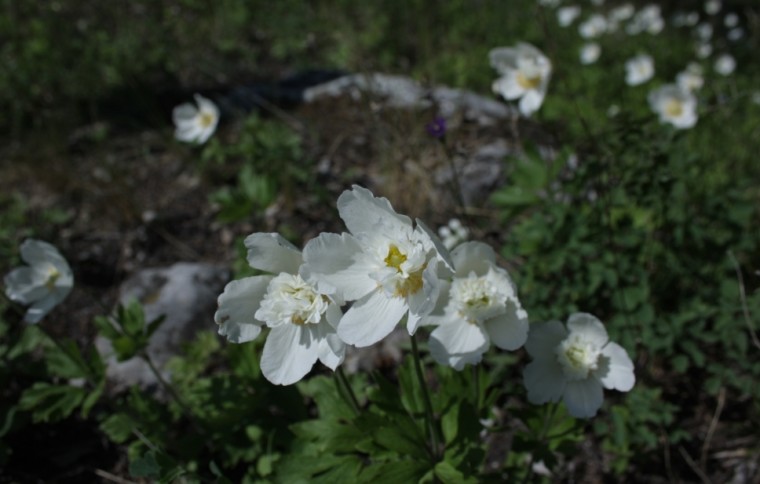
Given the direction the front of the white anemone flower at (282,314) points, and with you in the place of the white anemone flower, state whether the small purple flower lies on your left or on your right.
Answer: on your left

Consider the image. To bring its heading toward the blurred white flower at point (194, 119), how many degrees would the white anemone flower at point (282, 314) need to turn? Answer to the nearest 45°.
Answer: approximately 135° to its left

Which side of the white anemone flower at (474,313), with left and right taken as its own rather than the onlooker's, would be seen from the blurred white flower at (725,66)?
back

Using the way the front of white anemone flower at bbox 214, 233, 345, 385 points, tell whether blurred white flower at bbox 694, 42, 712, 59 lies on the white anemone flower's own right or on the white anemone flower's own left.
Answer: on the white anemone flower's own left

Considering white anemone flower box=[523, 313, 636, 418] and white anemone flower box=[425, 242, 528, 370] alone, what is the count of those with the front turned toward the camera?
2

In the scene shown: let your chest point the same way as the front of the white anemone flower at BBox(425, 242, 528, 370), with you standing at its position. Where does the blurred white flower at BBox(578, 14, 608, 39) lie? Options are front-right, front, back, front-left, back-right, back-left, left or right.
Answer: back

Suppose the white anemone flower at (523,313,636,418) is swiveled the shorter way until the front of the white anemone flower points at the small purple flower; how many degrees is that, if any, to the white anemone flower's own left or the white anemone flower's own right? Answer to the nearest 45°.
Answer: approximately 135° to the white anemone flower's own right

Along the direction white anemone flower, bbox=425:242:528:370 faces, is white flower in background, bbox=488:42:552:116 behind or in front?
behind

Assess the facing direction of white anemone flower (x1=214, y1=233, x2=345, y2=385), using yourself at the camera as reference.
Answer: facing the viewer and to the right of the viewer

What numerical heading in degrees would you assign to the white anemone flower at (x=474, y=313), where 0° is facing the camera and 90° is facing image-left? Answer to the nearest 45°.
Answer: approximately 0°

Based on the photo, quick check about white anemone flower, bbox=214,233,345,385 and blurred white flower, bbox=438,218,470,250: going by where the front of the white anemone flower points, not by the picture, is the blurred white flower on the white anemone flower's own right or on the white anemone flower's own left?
on the white anemone flower's own left

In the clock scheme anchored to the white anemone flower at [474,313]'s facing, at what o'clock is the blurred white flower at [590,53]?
The blurred white flower is roughly at 6 o'clock from the white anemone flower.
